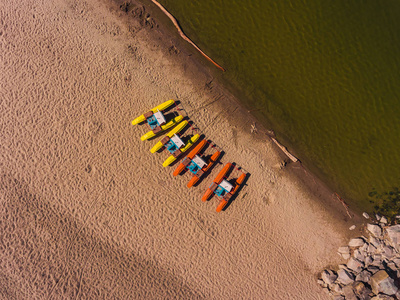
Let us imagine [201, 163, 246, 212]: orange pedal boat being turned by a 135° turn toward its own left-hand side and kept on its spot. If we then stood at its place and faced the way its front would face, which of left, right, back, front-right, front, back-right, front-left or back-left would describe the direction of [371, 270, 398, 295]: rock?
front-right

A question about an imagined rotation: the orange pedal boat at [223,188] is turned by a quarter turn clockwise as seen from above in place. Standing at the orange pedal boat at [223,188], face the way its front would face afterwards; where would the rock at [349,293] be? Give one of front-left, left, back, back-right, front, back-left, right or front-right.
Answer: back

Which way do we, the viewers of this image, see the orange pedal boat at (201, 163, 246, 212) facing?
facing the viewer and to the left of the viewer

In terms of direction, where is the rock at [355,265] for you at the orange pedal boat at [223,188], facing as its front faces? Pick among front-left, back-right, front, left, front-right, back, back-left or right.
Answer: left
